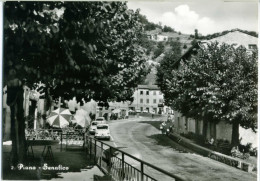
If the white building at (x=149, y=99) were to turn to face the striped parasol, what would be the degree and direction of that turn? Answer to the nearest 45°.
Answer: approximately 45° to its right

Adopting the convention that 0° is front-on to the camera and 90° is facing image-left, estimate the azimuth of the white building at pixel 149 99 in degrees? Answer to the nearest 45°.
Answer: approximately 0°
